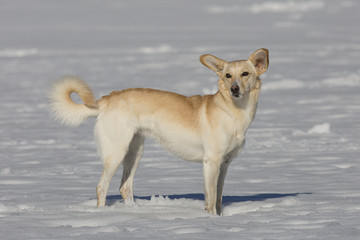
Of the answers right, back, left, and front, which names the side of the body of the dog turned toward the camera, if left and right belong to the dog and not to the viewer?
right
